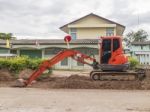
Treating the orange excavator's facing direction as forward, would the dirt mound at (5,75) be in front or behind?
in front

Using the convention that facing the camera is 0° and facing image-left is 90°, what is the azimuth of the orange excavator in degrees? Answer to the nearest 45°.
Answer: approximately 90°
